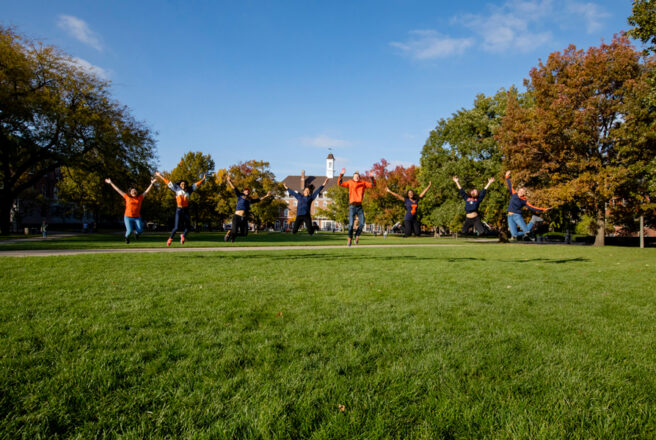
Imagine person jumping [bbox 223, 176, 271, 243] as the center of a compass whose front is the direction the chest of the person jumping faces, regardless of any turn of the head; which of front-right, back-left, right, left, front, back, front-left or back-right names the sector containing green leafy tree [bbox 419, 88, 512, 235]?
back-left

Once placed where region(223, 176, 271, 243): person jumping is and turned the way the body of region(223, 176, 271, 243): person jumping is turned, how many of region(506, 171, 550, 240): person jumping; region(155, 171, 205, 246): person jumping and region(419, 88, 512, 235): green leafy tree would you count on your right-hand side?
1

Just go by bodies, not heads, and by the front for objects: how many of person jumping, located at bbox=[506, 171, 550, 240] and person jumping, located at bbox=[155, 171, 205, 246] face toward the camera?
2

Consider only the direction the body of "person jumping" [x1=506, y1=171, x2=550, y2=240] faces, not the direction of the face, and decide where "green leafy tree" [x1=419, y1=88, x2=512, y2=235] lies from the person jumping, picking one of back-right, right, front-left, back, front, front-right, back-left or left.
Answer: back

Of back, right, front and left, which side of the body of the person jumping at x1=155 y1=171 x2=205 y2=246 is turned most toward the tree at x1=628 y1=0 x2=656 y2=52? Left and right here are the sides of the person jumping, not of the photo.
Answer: left

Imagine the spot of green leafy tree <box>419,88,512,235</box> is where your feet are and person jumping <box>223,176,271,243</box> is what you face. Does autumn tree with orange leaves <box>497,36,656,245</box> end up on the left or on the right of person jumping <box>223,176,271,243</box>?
left

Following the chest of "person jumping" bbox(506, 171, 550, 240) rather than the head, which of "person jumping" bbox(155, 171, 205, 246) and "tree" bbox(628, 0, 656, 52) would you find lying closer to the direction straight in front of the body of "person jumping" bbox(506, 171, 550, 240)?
the person jumping

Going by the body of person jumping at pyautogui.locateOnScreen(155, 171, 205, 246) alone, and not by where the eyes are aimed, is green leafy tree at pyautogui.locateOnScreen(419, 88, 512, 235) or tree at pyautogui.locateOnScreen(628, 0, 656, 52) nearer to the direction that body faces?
the tree

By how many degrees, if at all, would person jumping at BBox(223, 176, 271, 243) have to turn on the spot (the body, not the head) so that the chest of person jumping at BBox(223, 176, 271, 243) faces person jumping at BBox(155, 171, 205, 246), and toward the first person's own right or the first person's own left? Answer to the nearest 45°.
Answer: approximately 90° to the first person's own right

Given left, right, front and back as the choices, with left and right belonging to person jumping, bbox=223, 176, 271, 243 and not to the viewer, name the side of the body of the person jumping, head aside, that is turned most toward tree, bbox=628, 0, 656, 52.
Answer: left

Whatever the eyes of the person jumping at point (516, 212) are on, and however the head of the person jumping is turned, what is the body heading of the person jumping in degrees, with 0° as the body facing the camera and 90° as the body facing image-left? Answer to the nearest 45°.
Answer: approximately 0°
